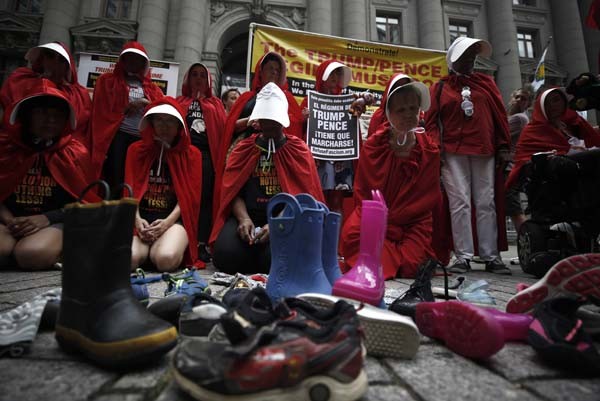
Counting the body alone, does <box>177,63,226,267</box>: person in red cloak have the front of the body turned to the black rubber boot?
yes

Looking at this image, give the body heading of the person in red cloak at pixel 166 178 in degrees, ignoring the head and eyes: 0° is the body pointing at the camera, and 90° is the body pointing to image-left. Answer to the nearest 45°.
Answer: approximately 0°

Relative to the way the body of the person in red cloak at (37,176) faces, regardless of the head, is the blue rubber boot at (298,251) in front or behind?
in front

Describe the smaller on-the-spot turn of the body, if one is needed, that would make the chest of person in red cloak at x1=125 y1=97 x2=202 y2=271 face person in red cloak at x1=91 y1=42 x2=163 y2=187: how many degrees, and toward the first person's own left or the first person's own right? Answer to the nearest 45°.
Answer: approximately 135° to the first person's own right

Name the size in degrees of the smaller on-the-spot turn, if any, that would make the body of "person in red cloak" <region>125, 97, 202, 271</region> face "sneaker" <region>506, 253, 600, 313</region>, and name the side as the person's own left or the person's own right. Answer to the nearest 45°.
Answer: approximately 45° to the person's own left

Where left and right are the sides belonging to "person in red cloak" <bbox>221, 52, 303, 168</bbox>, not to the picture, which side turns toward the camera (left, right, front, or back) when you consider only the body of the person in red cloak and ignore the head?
front

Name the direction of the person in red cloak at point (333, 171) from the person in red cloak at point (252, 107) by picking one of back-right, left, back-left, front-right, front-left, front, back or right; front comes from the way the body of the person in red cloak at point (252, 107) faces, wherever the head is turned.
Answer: left

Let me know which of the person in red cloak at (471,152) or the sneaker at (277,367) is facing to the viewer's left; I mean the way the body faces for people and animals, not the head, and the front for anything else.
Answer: the sneaker

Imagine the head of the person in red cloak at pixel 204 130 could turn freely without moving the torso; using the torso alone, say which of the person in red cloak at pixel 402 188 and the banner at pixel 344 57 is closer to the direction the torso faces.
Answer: the person in red cloak

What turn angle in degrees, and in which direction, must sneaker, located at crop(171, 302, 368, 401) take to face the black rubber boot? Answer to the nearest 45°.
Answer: approximately 45° to its right

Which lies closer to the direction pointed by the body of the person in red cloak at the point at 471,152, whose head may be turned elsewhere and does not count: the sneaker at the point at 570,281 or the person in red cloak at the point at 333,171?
the sneaker

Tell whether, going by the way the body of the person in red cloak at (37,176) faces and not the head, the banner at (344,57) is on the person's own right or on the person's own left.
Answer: on the person's own left
